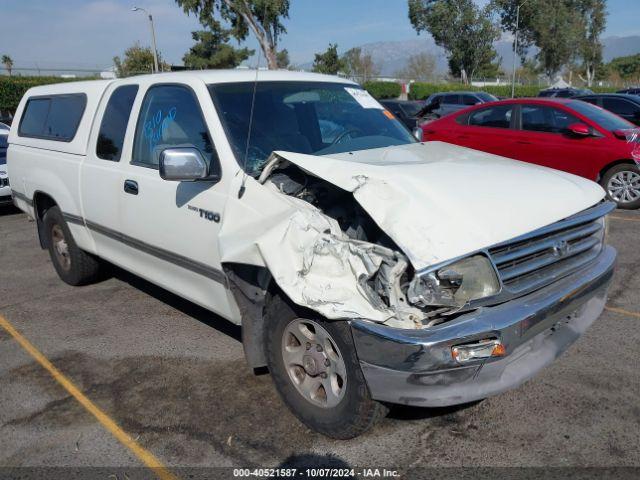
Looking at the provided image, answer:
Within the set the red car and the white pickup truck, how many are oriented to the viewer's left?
0

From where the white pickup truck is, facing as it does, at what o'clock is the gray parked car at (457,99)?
The gray parked car is roughly at 8 o'clock from the white pickup truck.

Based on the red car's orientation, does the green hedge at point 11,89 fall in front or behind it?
behind

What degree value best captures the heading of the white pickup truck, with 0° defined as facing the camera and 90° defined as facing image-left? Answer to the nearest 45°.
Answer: approximately 315°

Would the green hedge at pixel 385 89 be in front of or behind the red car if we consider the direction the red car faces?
behind

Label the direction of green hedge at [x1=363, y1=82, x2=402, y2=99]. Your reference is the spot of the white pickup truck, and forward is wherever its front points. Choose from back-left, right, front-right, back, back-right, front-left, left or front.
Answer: back-left

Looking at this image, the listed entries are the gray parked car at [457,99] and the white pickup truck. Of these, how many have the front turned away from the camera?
0

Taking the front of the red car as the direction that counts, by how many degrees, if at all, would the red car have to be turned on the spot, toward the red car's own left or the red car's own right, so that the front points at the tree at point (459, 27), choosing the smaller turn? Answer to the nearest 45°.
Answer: approximately 135° to the red car's own left

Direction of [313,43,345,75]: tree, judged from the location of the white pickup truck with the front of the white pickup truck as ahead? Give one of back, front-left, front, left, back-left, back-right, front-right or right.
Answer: back-left

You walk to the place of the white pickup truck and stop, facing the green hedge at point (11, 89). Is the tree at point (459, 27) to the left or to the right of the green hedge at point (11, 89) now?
right

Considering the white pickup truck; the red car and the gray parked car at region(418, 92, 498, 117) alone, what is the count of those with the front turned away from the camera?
0

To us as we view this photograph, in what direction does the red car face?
facing the viewer and to the right of the viewer
